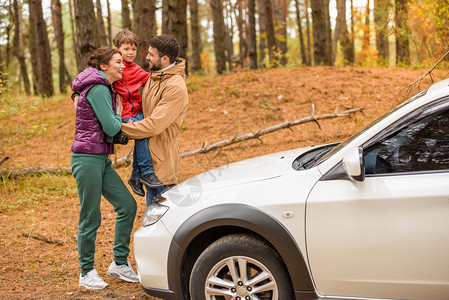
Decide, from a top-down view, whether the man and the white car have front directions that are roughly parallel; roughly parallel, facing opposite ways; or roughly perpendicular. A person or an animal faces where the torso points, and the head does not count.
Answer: roughly parallel

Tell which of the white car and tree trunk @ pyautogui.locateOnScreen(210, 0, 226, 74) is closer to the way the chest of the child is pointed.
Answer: the white car

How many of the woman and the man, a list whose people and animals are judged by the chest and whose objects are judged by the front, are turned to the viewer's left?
1

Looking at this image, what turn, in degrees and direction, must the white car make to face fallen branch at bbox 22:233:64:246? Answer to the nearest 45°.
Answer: approximately 45° to its right

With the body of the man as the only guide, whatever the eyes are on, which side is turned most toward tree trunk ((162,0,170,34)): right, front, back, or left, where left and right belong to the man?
right

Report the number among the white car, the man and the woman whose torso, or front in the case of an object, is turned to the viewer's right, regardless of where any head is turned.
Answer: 1

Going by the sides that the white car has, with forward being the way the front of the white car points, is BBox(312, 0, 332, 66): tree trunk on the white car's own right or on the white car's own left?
on the white car's own right

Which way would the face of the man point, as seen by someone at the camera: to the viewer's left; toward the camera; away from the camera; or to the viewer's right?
to the viewer's left

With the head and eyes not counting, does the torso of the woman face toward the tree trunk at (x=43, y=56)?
no

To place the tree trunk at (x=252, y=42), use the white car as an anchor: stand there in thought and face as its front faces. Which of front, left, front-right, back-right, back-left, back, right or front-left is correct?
right

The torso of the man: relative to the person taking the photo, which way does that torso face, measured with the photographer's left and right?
facing to the left of the viewer

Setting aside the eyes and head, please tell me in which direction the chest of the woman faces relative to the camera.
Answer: to the viewer's right

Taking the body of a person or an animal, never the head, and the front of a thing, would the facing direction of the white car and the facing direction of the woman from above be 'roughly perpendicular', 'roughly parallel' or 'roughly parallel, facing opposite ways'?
roughly parallel, facing opposite ways

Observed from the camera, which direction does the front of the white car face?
facing to the left of the viewer
